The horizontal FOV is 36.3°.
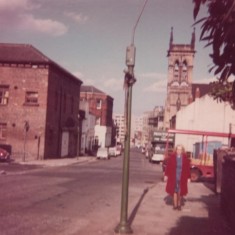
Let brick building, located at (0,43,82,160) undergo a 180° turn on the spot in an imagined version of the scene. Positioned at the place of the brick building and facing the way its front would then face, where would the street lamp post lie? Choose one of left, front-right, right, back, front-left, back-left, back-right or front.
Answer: left

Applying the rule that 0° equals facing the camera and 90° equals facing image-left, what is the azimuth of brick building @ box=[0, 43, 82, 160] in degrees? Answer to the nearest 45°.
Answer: approximately 270°

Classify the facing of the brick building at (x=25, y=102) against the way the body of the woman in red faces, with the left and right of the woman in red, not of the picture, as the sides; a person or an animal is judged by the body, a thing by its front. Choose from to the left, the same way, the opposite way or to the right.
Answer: to the left

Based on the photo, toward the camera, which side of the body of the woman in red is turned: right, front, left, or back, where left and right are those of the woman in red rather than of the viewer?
front

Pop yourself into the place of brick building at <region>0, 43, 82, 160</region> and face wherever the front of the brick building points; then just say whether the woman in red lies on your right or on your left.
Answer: on your right

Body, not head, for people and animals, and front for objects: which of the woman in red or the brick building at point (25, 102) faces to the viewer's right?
the brick building

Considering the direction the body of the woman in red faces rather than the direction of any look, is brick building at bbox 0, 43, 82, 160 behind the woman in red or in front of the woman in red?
behind
